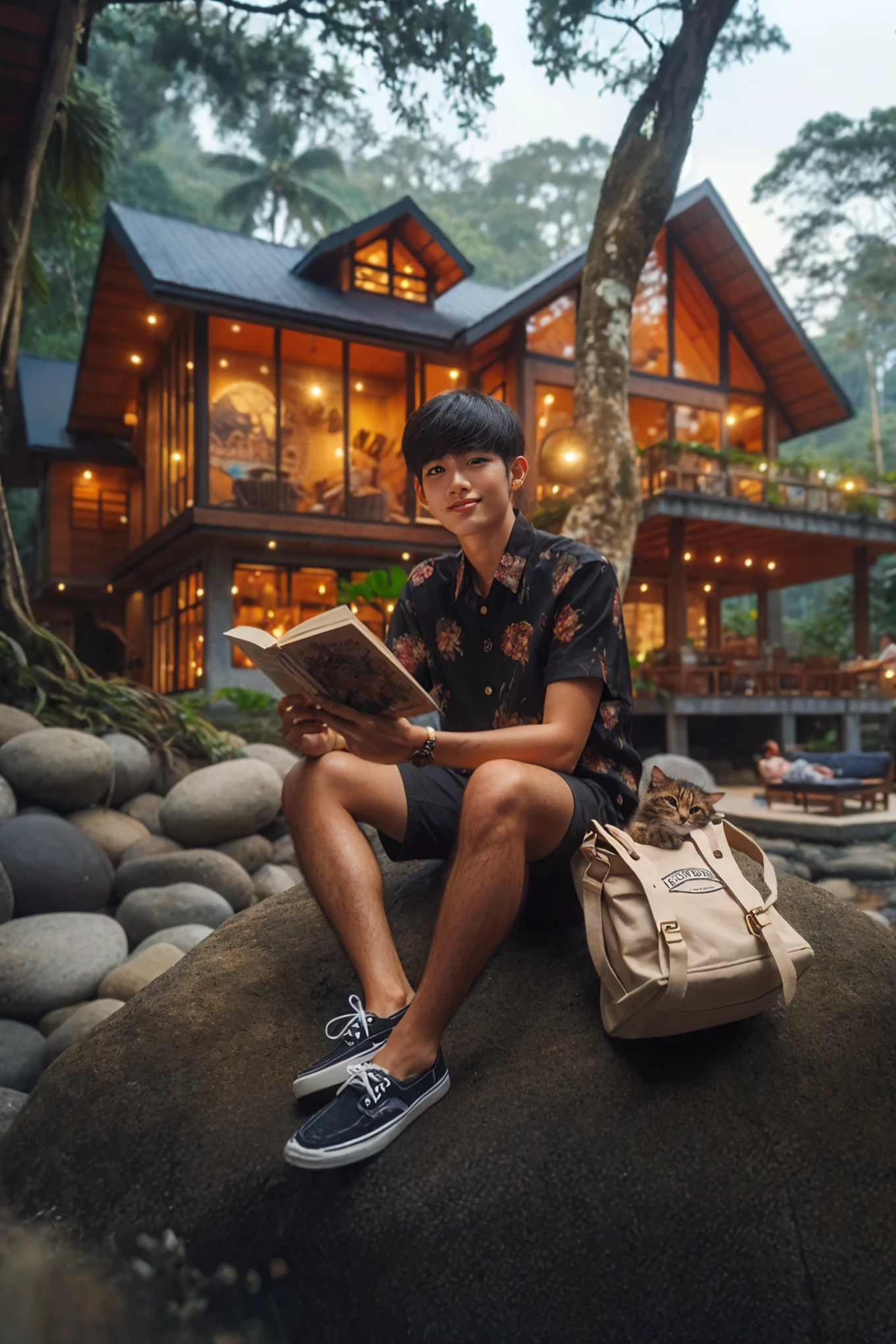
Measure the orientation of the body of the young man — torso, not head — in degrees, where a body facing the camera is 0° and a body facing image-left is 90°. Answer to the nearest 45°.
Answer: approximately 45°

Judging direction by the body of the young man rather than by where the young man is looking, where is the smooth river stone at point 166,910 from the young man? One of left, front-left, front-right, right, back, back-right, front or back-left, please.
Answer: right

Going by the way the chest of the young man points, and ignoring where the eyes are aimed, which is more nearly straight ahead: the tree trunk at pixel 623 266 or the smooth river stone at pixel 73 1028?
the smooth river stone

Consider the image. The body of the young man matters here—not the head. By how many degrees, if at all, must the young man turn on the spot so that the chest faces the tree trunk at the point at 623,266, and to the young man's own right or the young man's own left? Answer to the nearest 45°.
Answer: approximately 135° to the young man's own right

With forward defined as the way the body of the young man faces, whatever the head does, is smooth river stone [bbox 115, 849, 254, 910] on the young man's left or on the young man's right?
on the young man's right

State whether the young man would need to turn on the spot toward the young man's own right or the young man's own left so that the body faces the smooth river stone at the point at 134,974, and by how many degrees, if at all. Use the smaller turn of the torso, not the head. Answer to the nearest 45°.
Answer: approximately 90° to the young man's own right

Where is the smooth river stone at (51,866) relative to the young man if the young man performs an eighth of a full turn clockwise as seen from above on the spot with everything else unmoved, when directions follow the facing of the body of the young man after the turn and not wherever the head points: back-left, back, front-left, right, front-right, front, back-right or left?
front-right

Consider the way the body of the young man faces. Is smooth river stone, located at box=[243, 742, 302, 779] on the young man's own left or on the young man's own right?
on the young man's own right

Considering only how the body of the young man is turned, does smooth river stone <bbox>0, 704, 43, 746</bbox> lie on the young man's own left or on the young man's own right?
on the young man's own right

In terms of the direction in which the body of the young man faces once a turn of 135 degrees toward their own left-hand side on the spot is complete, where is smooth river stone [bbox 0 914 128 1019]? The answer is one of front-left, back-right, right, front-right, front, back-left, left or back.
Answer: back-left

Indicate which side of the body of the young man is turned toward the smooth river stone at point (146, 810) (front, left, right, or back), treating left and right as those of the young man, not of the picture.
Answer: right

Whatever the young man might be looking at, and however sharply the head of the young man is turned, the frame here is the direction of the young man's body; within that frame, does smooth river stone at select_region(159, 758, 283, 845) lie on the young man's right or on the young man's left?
on the young man's right

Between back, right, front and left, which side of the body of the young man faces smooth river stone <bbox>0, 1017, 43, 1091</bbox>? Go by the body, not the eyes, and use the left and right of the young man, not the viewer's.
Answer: right
